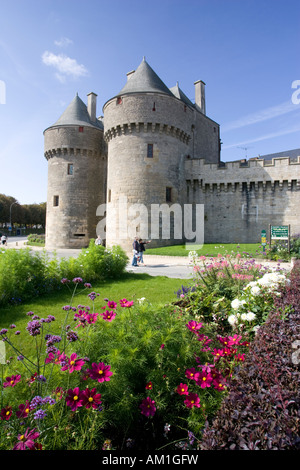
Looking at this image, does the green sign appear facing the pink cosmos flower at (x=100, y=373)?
yes

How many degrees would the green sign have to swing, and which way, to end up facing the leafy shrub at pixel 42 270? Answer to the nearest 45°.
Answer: approximately 45° to its right

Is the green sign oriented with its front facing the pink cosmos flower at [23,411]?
yes

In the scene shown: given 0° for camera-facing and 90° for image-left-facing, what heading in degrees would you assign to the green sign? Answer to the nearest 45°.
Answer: approximately 0°

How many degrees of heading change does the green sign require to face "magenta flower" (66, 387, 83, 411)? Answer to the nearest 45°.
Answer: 0° — it already faces it

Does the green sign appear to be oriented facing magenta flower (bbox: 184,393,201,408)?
yes

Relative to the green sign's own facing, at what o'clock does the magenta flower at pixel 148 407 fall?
The magenta flower is roughly at 12 o'clock from the green sign.
